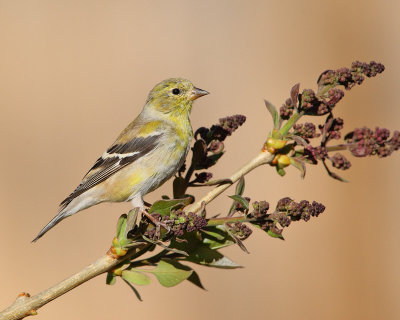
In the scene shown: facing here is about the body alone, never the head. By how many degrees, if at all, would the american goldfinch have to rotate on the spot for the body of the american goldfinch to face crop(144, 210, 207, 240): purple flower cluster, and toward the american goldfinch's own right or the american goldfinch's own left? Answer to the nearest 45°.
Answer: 0° — it already faces it

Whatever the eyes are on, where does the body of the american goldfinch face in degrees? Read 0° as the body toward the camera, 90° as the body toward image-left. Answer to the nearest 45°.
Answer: approximately 270°

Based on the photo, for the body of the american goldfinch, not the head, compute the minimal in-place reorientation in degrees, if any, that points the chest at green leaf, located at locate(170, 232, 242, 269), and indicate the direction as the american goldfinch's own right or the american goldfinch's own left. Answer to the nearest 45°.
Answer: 0° — it already faces it

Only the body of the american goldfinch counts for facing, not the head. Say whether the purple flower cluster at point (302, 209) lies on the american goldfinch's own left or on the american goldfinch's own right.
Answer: on the american goldfinch's own left

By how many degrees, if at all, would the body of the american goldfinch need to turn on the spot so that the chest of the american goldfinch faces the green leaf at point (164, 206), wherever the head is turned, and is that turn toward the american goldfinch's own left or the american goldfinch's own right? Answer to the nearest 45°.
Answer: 0° — it already faces it

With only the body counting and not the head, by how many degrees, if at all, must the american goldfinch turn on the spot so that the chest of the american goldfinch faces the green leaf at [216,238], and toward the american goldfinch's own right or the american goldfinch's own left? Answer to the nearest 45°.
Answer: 0° — it already faces it
